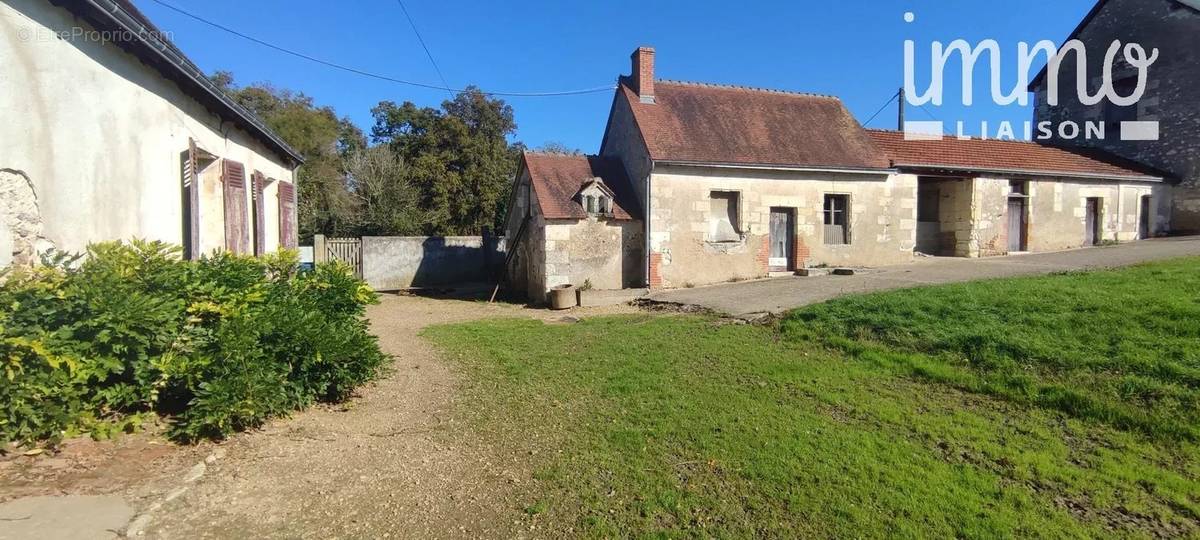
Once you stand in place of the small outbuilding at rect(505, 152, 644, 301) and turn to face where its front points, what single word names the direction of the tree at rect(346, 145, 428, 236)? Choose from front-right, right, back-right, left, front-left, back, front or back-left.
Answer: back-right

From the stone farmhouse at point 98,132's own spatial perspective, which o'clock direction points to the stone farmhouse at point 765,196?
the stone farmhouse at point 765,196 is roughly at 10 o'clock from the stone farmhouse at point 98,132.

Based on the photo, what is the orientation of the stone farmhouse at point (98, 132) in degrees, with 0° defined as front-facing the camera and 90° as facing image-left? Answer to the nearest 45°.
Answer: approximately 315°

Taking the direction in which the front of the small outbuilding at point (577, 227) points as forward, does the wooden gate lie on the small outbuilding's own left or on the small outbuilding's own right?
on the small outbuilding's own right

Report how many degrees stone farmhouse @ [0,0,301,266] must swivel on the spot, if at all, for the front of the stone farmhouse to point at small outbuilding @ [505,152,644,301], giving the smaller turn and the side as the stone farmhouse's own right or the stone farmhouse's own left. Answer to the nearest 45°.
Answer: approximately 90° to the stone farmhouse's own left

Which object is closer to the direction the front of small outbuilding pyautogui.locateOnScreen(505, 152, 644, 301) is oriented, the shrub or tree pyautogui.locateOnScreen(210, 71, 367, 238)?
the shrub

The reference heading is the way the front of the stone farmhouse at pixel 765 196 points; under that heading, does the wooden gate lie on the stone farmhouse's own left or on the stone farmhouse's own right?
on the stone farmhouse's own right

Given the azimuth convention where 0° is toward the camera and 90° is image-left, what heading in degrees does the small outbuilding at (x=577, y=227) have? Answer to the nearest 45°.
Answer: approximately 0°

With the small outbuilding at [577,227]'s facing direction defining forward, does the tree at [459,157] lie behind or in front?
behind

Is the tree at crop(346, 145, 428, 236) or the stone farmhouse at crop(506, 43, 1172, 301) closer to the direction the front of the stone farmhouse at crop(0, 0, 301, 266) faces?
the stone farmhouse

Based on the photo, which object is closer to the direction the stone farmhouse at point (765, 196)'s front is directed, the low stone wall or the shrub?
the shrub
